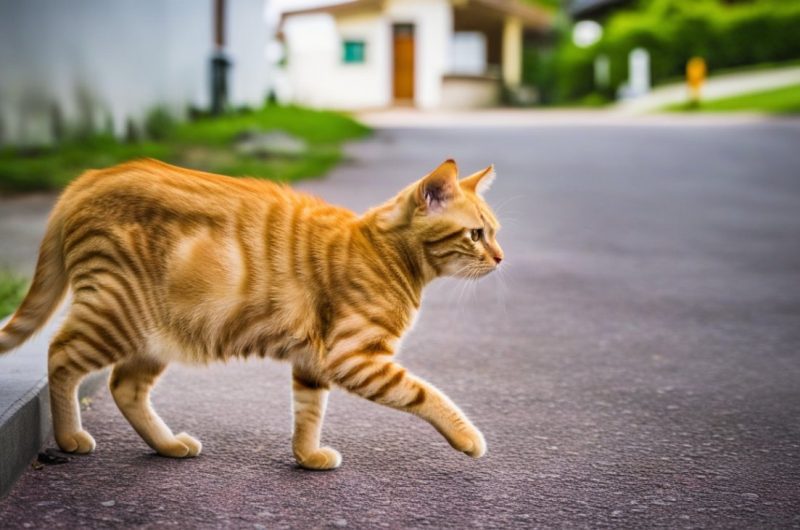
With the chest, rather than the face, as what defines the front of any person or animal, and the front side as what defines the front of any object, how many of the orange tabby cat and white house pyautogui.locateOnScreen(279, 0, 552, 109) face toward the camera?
1

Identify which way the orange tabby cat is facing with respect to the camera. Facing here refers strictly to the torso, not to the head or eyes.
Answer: to the viewer's right

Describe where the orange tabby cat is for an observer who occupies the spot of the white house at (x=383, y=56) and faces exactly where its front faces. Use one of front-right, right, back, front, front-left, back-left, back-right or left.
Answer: front

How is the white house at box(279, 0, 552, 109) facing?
toward the camera

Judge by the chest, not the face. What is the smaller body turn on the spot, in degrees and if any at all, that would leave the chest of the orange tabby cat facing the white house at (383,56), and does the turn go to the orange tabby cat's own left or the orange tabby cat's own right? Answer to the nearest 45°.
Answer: approximately 90° to the orange tabby cat's own left

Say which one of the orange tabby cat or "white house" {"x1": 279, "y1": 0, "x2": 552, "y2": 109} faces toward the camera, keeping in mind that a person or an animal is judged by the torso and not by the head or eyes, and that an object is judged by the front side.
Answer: the white house

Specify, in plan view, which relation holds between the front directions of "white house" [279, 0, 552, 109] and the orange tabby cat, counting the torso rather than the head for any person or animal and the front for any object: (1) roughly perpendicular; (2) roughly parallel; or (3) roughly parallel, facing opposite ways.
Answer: roughly perpendicular
